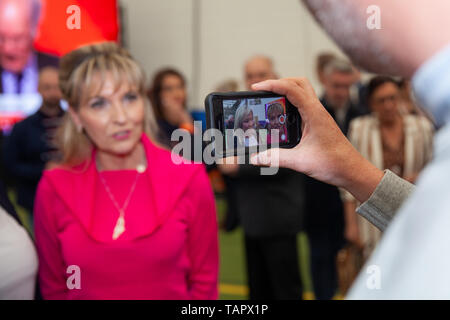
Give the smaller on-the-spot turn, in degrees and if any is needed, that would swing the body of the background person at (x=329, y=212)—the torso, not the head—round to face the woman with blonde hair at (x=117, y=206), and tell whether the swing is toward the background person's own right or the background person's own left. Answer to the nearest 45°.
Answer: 0° — they already face them

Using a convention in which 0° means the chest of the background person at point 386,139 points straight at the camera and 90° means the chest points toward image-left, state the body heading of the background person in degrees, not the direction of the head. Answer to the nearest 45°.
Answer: approximately 0°

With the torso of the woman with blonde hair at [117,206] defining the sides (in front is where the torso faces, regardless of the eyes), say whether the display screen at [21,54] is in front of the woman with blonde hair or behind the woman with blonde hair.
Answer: behind

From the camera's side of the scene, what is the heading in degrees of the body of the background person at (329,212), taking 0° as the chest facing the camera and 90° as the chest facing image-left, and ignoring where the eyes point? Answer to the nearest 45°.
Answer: approximately 0°
